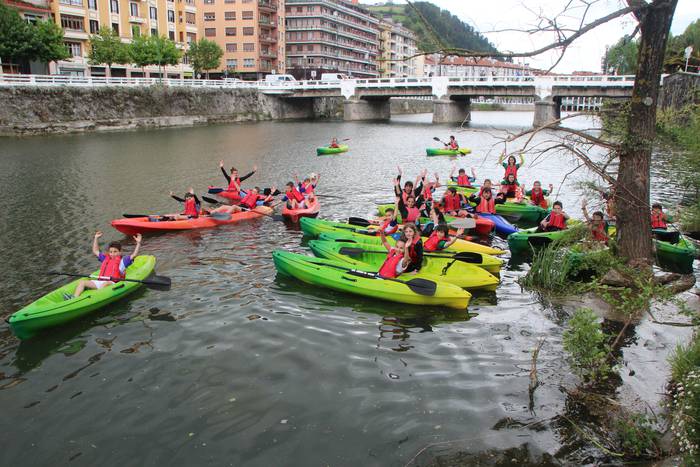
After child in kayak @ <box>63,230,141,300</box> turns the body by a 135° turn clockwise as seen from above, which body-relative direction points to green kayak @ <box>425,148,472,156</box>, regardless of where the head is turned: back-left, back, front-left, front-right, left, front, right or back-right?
front-right

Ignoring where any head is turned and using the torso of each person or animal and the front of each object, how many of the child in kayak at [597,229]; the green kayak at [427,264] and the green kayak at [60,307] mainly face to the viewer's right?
0

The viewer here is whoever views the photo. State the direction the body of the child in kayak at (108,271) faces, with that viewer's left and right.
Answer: facing the viewer and to the left of the viewer

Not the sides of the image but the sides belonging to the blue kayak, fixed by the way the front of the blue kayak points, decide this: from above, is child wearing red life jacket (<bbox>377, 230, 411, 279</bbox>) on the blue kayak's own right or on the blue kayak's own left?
on the blue kayak's own right

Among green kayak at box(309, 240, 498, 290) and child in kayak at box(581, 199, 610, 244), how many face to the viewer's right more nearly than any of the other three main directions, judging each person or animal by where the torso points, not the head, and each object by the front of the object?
0

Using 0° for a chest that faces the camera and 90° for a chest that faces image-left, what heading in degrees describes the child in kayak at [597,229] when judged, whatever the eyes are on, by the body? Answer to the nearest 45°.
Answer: approximately 45°

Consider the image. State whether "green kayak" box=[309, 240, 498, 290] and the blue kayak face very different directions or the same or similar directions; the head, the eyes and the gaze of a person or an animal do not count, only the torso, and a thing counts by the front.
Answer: very different directions

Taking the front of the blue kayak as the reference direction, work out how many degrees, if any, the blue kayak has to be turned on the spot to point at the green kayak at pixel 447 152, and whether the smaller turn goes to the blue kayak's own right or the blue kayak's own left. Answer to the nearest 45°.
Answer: approximately 135° to the blue kayak's own left

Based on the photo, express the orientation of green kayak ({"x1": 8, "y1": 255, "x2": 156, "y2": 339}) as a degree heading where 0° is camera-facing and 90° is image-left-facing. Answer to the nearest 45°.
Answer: approximately 45°

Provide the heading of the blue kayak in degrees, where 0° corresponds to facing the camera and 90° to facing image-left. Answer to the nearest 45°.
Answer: approximately 315°

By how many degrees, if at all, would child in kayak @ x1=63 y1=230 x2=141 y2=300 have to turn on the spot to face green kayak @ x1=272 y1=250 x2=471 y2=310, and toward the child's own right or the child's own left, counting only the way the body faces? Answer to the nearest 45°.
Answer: approximately 90° to the child's own left

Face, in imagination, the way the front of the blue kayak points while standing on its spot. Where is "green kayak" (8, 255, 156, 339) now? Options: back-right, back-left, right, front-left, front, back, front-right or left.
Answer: right

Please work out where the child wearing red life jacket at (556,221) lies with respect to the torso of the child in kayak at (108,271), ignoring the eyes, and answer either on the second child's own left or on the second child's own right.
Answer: on the second child's own left

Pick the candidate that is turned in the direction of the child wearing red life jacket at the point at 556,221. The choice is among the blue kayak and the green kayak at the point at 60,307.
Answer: the blue kayak
